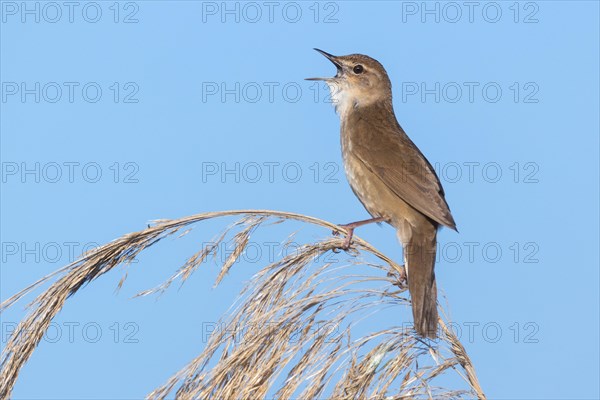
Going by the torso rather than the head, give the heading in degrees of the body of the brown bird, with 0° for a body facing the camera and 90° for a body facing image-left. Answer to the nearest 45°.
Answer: approximately 90°
